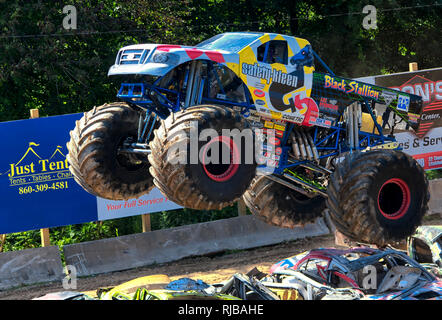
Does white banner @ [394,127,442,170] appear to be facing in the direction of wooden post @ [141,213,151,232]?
no

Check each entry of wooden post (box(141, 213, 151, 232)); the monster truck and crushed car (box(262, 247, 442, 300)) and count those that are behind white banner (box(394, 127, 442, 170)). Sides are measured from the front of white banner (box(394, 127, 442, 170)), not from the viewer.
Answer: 0

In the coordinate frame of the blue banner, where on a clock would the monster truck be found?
The monster truck is roughly at 11 o'clock from the blue banner.

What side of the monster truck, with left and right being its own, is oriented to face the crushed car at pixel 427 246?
back

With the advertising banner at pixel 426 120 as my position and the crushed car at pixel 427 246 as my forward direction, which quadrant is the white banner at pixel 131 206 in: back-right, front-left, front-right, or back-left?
front-right

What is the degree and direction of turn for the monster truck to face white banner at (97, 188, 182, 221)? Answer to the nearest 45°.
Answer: approximately 90° to its right

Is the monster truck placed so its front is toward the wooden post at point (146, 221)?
no

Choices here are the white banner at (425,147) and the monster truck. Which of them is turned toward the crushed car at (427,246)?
the white banner

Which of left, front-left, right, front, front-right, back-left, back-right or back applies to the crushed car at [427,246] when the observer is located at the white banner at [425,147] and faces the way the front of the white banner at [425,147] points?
front

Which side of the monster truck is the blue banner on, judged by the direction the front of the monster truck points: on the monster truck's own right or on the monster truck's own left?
on the monster truck's own right

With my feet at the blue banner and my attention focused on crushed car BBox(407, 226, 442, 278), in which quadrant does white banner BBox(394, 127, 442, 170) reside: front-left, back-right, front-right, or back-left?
front-left

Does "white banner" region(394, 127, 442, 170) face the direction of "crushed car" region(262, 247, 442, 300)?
yes

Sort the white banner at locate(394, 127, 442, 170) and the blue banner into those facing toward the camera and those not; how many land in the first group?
2

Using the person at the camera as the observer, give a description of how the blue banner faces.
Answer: facing the viewer

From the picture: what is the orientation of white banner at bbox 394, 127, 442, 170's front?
toward the camera

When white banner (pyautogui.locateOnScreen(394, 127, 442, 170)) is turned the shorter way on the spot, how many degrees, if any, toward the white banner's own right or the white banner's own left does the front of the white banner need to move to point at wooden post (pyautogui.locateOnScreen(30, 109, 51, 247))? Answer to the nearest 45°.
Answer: approximately 45° to the white banner's own right

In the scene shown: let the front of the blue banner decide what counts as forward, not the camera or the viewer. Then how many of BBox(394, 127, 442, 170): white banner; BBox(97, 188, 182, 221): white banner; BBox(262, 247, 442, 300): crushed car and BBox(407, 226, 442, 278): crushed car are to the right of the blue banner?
0

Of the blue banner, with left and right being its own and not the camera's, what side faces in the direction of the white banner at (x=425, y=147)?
left
